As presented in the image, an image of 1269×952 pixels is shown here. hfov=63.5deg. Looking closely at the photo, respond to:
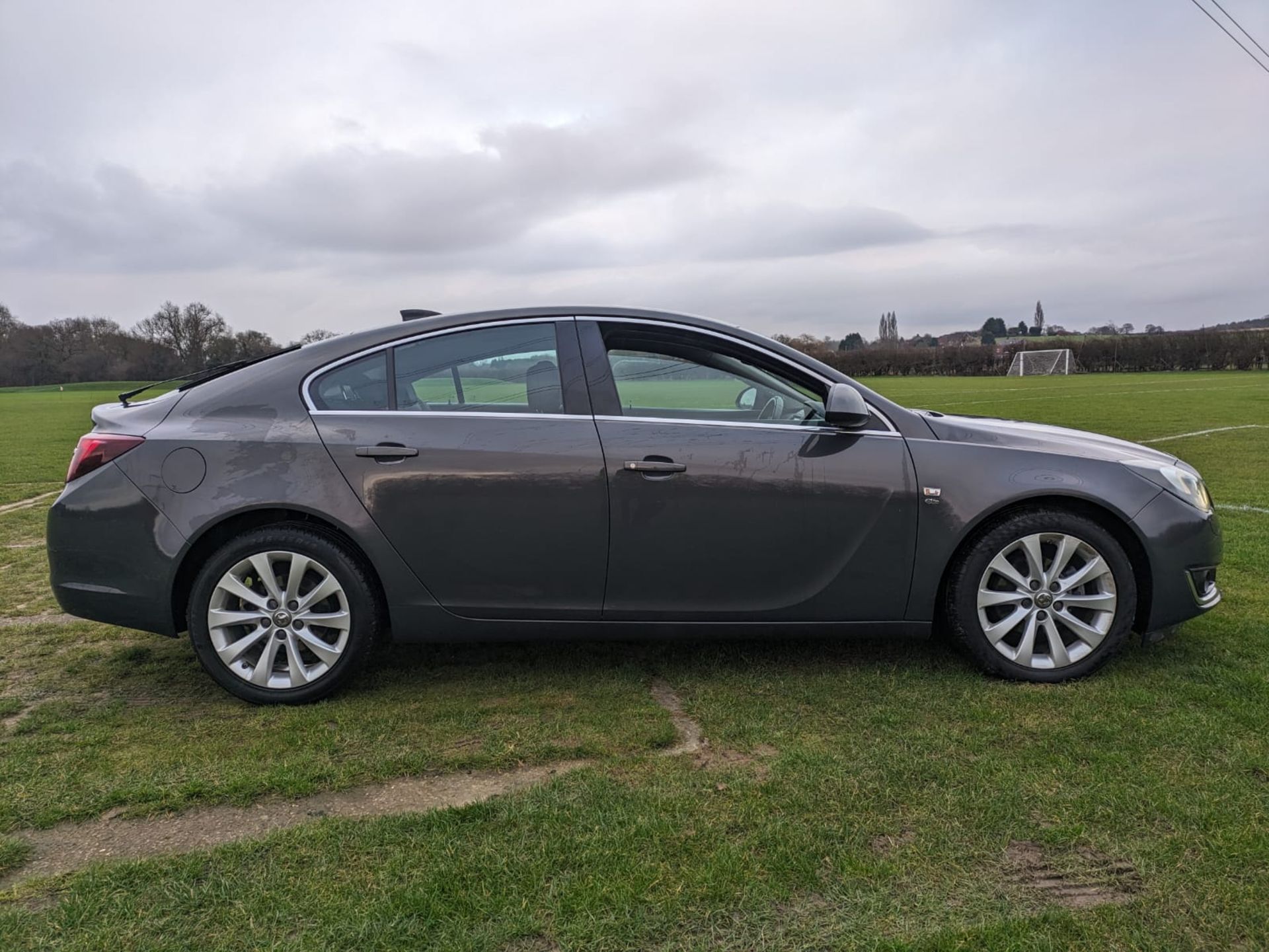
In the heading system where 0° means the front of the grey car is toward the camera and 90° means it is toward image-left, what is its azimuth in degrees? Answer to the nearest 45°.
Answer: approximately 270°
